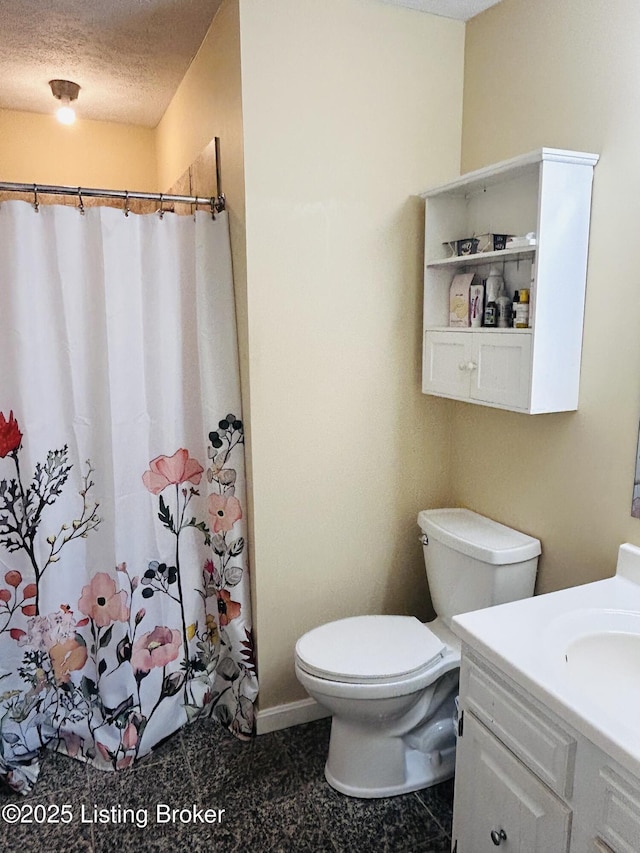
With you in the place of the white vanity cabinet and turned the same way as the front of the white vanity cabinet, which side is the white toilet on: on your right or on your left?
on your right

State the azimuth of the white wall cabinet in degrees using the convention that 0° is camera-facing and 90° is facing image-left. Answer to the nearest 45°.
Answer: approximately 45°

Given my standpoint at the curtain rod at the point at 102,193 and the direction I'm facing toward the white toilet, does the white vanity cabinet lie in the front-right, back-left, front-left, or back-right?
front-right

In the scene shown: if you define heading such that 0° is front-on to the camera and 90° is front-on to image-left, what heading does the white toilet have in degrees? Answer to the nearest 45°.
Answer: approximately 45°

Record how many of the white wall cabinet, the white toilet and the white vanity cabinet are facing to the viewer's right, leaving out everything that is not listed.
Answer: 0

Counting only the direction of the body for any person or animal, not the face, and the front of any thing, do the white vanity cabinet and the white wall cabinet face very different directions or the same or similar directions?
same or similar directions

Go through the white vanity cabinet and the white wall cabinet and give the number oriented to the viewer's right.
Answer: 0

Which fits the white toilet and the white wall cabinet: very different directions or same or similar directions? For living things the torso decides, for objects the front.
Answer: same or similar directions

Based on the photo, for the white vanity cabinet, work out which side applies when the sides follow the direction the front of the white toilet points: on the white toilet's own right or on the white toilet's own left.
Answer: on the white toilet's own left

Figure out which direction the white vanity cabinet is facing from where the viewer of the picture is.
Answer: facing the viewer and to the left of the viewer
